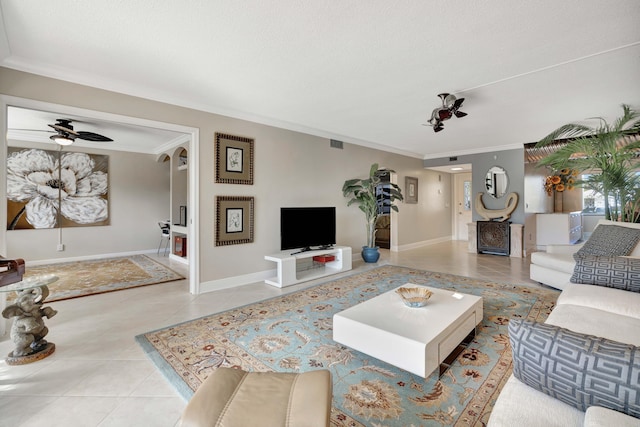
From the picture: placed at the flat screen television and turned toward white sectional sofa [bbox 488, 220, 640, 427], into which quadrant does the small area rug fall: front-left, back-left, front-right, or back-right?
back-right

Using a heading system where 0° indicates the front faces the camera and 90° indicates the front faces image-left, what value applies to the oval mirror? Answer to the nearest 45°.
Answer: approximately 0°

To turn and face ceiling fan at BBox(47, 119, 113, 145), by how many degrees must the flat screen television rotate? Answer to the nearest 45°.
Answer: approximately 135° to its right

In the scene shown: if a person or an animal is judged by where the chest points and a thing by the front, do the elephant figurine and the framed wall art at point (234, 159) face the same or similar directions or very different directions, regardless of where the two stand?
same or similar directions

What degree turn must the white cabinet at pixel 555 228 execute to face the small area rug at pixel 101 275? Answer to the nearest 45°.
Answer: approximately 135° to its right

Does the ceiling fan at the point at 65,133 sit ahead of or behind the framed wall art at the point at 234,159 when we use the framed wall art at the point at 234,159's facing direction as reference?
behind

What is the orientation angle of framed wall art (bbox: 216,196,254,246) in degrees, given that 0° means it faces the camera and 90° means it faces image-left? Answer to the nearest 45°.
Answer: approximately 315°

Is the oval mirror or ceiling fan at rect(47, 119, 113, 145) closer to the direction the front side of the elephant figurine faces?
the oval mirror

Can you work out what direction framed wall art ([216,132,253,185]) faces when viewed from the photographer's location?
facing the viewer and to the right of the viewer

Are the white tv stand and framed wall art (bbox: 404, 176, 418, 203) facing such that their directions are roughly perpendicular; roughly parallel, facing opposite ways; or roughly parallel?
roughly parallel

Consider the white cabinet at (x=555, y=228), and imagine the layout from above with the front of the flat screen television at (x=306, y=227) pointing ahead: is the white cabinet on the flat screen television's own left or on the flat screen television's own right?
on the flat screen television's own left

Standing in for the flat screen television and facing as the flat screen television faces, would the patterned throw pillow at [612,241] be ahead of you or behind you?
ahead

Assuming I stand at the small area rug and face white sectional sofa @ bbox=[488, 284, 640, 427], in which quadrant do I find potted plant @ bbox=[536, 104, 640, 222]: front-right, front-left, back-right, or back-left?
front-left

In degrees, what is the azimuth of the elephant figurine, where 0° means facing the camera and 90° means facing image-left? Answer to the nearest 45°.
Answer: approximately 315°
